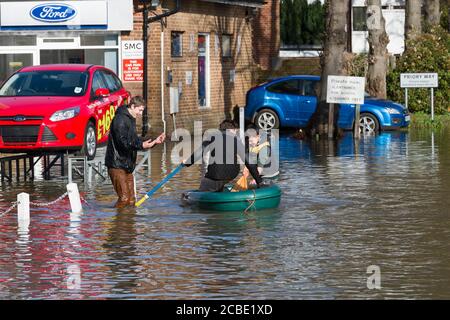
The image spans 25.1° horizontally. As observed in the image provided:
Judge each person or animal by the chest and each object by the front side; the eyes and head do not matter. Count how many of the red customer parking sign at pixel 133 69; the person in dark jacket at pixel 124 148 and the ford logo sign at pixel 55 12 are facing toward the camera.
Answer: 2

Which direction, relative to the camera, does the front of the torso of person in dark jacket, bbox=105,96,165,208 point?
to the viewer's right

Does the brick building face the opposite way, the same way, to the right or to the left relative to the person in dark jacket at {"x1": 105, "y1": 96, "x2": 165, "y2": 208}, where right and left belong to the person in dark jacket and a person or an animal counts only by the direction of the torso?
to the right

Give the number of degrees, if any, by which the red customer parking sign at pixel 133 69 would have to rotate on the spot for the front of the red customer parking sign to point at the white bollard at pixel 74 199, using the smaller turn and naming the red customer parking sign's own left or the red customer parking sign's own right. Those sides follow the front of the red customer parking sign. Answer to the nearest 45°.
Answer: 0° — it already faces it

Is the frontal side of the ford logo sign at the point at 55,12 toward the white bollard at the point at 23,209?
yes

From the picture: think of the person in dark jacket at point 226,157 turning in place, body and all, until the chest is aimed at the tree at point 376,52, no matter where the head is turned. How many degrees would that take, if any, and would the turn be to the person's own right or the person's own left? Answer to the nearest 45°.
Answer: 0° — they already face it

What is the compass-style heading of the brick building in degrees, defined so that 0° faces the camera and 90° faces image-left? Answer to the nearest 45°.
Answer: approximately 0°

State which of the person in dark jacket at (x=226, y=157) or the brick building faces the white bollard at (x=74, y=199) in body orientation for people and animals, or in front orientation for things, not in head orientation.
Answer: the brick building

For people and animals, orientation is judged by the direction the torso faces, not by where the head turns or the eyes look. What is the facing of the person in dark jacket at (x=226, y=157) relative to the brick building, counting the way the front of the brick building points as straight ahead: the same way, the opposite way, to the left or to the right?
the opposite way

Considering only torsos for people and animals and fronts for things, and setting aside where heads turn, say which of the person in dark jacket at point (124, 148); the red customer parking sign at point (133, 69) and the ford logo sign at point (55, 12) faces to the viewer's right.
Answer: the person in dark jacket

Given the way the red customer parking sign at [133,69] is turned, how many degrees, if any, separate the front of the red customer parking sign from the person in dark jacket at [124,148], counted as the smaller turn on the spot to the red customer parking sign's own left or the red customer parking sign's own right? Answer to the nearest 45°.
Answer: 0° — it already faces them
